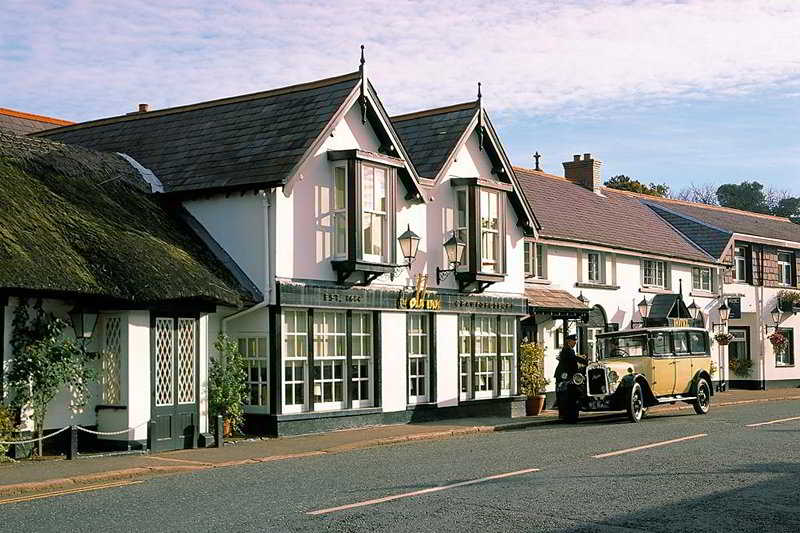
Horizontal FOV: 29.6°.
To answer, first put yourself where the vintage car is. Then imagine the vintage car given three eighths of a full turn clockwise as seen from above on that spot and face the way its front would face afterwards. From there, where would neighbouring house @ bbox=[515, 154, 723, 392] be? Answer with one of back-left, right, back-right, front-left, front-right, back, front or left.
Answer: front

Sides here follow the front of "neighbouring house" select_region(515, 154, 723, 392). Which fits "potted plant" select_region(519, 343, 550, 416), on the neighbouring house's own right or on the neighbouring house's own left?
on the neighbouring house's own right

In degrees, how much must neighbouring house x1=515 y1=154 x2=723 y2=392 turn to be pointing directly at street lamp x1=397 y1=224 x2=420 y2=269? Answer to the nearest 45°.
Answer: approximately 45° to its right

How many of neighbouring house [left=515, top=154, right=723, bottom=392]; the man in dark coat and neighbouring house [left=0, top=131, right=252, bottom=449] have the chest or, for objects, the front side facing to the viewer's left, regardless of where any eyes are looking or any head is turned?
0

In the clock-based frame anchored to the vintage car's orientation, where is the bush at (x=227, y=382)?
The bush is roughly at 12 o'clock from the vintage car.

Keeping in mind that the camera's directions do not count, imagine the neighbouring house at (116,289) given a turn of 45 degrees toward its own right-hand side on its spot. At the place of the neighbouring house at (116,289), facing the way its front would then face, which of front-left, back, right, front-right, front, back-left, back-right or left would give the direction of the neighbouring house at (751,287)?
back-left

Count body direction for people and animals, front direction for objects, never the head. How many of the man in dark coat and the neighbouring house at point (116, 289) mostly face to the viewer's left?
0

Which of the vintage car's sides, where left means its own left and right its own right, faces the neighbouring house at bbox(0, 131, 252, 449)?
front

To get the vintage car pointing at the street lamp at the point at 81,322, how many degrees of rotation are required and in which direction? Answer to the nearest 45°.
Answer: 0° — it already faces it

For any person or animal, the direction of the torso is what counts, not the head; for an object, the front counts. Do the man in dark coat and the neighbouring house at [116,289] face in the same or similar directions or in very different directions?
same or similar directions

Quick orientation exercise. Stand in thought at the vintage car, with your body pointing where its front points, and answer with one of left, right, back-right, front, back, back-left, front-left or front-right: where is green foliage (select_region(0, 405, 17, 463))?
front

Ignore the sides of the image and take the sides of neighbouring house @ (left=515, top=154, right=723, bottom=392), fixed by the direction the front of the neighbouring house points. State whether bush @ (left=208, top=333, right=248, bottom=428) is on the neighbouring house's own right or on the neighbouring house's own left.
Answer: on the neighbouring house's own right

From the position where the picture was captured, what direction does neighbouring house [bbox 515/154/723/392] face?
facing the viewer and to the right of the viewer
